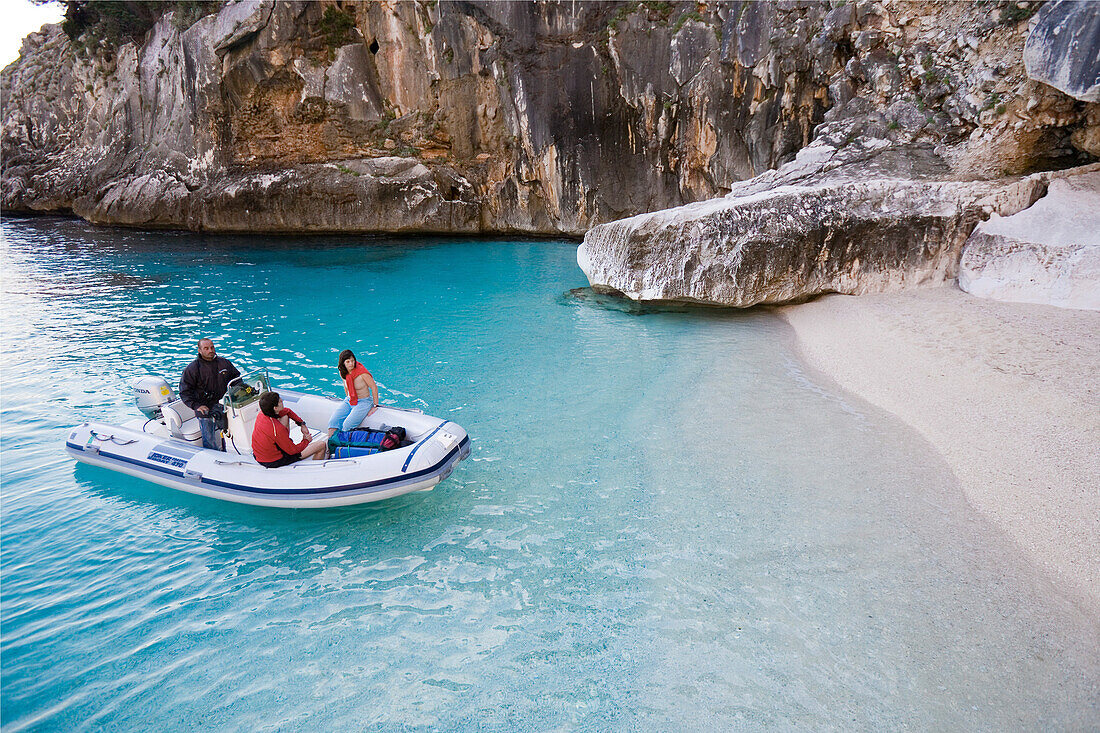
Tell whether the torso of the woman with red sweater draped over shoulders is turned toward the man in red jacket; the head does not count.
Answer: yes

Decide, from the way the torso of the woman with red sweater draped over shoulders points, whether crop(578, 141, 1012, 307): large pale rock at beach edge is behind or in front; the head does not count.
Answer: behind

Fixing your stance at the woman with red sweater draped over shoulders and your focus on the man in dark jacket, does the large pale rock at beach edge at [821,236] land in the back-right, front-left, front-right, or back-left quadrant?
back-right

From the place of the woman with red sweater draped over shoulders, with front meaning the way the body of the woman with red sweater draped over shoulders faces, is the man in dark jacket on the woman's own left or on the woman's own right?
on the woman's own right

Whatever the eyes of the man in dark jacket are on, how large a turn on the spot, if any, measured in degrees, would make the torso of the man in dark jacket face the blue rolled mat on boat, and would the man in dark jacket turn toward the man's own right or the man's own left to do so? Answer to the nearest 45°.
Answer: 0° — they already face it

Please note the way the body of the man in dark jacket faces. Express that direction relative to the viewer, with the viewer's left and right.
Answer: facing the viewer and to the right of the viewer

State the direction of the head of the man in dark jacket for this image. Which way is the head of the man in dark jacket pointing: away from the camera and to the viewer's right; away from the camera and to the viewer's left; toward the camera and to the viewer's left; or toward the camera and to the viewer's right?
toward the camera and to the viewer's right

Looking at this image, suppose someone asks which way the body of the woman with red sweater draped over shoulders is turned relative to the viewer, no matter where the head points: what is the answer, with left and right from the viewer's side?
facing the viewer and to the left of the viewer

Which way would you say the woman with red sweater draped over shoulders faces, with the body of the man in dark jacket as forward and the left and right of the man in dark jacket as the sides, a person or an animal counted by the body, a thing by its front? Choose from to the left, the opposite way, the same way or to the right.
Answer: to the right

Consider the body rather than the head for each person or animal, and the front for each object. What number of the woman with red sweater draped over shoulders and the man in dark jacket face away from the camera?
0
